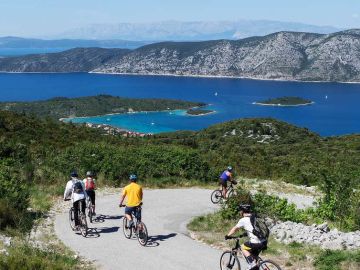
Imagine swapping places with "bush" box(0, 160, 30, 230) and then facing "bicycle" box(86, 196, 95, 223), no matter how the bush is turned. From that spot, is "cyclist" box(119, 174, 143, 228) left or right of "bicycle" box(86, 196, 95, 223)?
right

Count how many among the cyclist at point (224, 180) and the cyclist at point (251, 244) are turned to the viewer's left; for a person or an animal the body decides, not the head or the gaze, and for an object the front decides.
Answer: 1

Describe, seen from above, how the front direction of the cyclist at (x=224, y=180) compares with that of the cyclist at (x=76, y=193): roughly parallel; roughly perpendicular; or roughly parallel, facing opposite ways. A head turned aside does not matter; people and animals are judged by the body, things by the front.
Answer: roughly perpendicular

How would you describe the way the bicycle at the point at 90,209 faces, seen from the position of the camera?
facing away from the viewer and to the left of the viewer

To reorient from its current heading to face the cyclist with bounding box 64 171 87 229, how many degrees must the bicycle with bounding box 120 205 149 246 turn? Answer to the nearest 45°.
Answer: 0° — it already faces them

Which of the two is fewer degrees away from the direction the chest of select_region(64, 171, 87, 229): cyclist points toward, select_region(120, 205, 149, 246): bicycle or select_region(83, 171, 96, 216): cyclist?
the cyclist

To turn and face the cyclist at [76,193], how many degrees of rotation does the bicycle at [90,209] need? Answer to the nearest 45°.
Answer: approximately 135° to its left

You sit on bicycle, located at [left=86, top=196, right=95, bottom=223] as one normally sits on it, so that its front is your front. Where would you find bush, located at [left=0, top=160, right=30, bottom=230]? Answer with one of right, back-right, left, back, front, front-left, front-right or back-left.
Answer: front-left

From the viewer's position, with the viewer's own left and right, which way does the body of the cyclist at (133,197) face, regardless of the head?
facing away from the viewer and to the left of the viewer

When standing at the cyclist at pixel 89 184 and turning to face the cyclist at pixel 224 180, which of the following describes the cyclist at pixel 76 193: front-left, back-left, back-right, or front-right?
back-right

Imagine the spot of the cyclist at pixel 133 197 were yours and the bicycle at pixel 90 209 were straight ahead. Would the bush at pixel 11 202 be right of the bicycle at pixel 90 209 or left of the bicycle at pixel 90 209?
left
